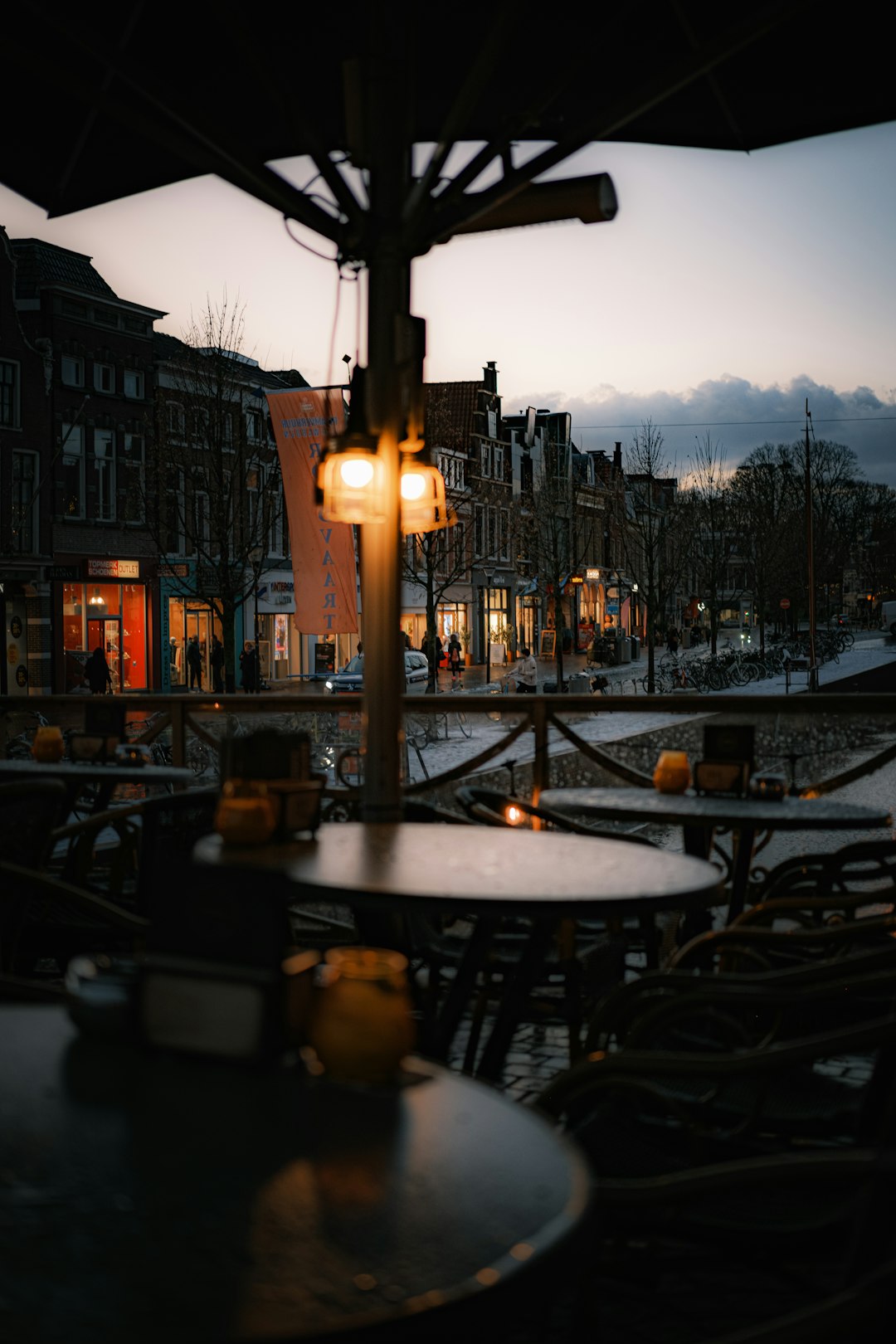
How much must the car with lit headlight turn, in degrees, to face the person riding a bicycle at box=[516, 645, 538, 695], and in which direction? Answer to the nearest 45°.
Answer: approximately 135° to its left

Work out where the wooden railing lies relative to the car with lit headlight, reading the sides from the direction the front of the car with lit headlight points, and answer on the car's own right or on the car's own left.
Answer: on the car's own left

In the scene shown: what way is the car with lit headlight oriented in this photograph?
to the viewer's left

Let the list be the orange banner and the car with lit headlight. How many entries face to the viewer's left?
1

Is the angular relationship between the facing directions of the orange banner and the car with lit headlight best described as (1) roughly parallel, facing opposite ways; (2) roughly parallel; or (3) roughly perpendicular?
roughly perpendicular

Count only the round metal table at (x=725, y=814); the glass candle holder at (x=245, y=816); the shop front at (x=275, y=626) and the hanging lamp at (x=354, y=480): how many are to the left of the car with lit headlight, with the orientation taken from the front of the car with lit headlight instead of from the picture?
3

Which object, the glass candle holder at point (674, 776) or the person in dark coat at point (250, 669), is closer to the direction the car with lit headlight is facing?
the person in dark coat
